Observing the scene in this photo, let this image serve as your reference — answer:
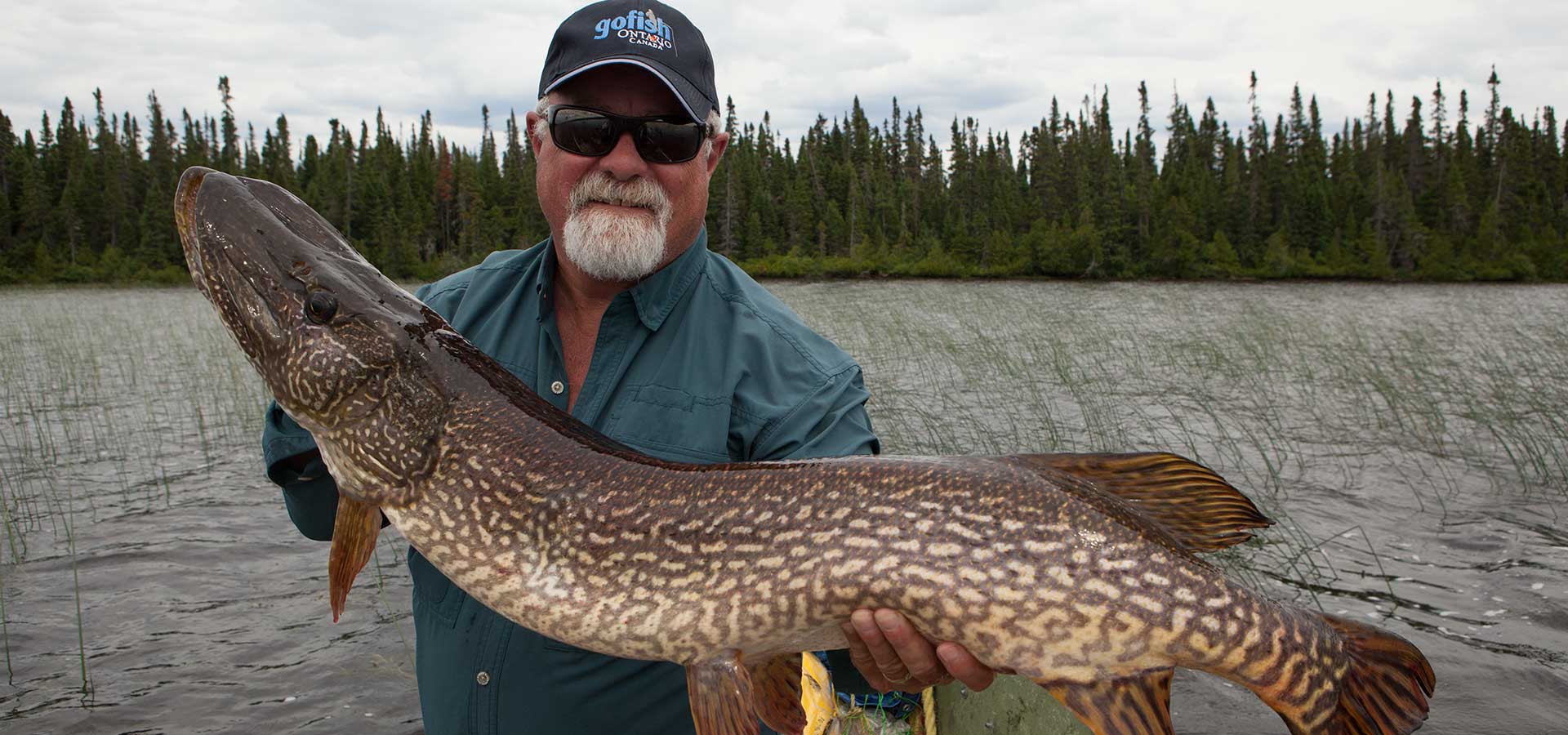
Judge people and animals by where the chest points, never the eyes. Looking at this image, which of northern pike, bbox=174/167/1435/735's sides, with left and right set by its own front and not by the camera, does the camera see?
left

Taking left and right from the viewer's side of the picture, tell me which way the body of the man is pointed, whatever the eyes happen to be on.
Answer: facing the viewer and to the left of the viewer
